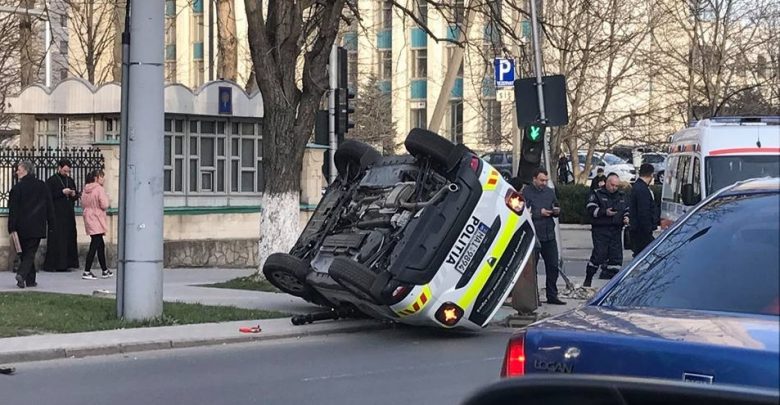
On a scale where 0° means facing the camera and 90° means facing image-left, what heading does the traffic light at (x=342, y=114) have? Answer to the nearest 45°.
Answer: approximately 270°

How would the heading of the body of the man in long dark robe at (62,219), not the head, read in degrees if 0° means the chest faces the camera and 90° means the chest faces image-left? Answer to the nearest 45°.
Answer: approximately 315°

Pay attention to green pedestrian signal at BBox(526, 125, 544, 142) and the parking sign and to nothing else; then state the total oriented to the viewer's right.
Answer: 0

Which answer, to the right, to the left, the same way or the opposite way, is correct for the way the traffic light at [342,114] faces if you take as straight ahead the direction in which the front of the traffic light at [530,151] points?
to the left

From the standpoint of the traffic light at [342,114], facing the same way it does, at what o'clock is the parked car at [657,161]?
The parked car is roughly at 10 o'clock from the traffic light.

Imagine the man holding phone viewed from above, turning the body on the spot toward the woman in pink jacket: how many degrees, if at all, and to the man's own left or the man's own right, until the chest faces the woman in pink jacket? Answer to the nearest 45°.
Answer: approximately 135° to the man's own right

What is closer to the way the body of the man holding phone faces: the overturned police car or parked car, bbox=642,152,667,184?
the overturned police car

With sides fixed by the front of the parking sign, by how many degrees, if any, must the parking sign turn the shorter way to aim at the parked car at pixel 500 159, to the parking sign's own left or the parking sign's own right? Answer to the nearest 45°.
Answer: approximately 180°
